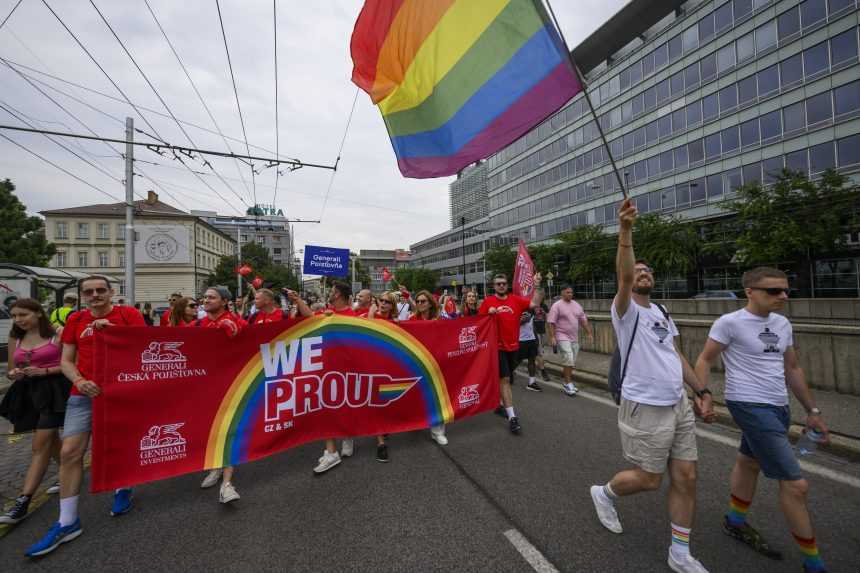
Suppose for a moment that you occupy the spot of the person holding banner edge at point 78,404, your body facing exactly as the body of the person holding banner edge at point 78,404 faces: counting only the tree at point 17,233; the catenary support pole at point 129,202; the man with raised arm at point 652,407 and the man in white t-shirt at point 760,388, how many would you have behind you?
2

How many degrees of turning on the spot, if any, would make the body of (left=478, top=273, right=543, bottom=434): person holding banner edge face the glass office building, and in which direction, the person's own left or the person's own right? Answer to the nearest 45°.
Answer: approximately 135° to the person's own left

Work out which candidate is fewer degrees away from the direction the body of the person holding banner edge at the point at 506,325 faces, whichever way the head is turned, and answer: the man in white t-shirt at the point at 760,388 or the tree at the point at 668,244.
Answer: the man in white t-shirt

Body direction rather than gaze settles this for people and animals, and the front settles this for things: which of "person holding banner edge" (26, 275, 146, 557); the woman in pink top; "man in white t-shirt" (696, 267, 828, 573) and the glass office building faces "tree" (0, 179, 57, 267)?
the glass office building

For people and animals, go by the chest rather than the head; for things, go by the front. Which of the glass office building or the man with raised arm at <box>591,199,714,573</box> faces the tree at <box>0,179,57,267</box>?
the glass office building

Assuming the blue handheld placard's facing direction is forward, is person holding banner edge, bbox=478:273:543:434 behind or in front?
in front

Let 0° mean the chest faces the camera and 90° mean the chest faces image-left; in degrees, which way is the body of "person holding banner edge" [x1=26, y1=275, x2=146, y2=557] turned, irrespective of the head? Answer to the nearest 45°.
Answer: approximately 0°

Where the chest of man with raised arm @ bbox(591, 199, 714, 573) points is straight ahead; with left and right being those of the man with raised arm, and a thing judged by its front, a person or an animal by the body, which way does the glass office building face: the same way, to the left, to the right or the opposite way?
to the right

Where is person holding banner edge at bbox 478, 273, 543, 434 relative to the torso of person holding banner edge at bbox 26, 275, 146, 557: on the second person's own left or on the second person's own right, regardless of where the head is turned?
on the second person's own left

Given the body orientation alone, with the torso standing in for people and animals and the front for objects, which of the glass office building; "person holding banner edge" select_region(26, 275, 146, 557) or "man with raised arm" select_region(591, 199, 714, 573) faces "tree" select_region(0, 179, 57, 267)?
the glass office building

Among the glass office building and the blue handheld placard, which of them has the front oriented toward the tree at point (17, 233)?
the glass office building
